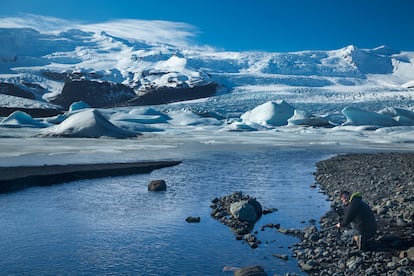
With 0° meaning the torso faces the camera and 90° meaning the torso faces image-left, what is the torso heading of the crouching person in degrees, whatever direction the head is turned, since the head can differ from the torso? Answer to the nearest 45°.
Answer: approximately 90°

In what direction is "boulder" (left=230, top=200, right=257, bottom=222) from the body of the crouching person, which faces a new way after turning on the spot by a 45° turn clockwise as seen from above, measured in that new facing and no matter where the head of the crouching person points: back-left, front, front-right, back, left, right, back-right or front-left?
front

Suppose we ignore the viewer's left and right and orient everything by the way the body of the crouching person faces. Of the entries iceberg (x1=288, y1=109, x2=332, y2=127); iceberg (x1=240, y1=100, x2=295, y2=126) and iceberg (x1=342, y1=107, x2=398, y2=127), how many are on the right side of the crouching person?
3

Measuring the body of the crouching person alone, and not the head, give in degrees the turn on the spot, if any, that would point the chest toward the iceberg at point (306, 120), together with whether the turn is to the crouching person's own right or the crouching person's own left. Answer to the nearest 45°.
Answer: approximately 90° to the crouching person's own right

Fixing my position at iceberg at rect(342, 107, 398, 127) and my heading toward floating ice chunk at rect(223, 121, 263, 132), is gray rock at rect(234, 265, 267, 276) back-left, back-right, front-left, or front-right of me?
front-left

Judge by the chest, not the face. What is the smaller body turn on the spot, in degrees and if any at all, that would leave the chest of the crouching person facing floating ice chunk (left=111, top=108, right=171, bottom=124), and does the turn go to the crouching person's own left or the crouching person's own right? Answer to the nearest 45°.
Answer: approximately 45° to the crouching person's own right

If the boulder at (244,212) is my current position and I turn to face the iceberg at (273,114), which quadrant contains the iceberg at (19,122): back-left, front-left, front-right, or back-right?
front-left

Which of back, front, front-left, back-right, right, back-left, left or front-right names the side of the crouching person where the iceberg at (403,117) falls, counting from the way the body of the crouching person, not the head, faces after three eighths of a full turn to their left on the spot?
back-left

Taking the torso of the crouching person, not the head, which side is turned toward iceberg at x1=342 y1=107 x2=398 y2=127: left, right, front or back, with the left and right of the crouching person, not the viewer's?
right

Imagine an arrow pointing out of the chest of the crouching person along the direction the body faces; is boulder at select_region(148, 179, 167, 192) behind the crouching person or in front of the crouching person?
in front

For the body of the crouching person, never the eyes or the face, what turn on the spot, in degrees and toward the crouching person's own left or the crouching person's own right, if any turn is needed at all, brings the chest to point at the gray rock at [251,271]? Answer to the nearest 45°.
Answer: approximately 45° to the crouching person's own left

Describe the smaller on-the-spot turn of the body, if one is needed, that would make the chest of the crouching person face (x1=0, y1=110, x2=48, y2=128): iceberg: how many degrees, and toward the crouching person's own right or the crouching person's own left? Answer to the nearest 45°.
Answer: approximately 45° to the crouching person's own right

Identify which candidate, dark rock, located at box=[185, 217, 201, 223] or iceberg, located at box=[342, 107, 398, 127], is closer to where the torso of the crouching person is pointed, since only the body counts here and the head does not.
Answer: the dark rock

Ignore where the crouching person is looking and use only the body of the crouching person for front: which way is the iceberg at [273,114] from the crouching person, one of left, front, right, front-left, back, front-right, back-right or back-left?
right

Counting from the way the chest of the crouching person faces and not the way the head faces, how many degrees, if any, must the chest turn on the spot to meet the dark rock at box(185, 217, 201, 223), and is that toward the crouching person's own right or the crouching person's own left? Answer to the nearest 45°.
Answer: approximately 45° to the crouching person's own right

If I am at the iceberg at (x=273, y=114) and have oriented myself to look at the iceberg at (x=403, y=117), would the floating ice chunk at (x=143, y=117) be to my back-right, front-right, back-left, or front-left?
back-right
